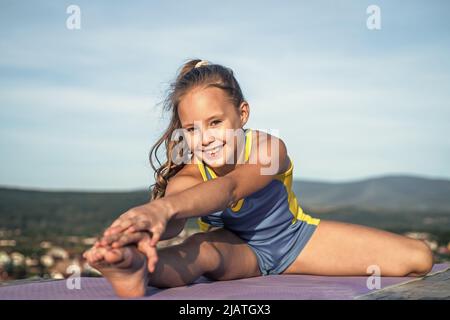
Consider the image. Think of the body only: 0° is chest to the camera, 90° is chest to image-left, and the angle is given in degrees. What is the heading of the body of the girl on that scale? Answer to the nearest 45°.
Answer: approximately 45°
